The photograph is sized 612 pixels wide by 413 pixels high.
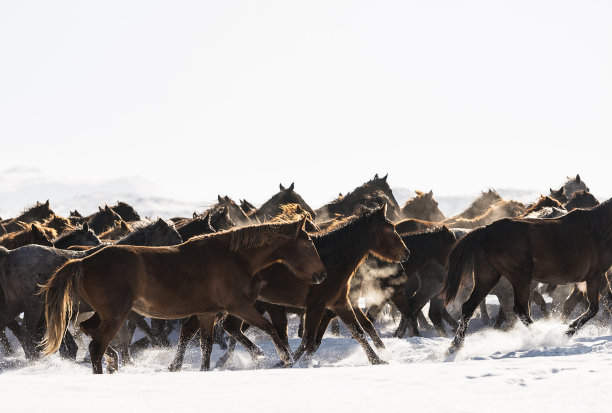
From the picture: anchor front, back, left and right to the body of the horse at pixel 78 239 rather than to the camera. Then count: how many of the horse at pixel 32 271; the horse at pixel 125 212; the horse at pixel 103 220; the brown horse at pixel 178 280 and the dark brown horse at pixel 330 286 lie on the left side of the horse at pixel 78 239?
2

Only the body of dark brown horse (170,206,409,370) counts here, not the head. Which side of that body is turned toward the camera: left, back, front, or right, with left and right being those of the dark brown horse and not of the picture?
right

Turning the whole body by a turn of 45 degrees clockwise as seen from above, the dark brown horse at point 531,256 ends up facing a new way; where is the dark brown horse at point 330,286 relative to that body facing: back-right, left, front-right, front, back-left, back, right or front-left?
right

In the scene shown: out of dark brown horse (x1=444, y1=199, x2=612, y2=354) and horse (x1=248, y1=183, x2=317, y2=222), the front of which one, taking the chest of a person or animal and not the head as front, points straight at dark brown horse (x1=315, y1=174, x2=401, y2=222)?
the horse

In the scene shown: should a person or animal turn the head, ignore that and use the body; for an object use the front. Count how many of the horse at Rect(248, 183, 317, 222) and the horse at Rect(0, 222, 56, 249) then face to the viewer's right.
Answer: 2

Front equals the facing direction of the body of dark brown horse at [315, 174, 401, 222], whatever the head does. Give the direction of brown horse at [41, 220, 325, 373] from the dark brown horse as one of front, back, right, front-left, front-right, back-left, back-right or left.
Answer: right

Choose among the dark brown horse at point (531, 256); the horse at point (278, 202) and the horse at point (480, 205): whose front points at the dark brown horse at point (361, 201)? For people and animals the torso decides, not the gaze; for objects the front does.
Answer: the horse at point (278, 202)

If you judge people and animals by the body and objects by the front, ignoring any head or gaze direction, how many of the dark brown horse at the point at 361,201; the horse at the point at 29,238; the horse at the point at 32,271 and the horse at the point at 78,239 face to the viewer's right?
4

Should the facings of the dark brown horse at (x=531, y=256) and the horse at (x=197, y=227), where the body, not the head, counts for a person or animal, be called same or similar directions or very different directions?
same or similar directions

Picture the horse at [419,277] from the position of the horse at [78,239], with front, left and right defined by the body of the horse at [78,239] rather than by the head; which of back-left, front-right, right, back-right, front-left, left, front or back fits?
front

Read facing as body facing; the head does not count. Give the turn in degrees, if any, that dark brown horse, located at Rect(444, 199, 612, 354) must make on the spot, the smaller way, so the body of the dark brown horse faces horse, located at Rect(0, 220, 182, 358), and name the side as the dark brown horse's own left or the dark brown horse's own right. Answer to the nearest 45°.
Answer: approximately 180°

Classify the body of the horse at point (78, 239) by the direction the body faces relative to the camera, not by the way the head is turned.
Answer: to the viewer's right

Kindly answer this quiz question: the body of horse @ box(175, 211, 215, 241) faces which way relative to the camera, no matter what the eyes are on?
to the viewer's right

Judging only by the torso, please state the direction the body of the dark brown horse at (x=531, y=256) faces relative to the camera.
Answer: to the viewer's right

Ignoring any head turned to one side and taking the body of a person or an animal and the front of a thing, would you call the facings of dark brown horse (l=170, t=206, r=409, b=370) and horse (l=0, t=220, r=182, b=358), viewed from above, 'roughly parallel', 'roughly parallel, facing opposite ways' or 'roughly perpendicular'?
roughly parallel

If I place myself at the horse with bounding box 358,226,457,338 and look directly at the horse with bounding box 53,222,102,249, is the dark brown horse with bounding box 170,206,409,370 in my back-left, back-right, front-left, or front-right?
front-left

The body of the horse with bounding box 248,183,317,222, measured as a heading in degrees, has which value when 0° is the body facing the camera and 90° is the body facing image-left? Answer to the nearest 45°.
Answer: approximately 270°

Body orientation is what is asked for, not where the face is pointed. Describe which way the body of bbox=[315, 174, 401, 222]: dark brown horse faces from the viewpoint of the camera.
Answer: to the viewer's right

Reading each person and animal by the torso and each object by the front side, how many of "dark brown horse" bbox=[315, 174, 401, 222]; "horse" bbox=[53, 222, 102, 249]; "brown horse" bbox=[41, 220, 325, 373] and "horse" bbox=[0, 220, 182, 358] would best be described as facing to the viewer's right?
4

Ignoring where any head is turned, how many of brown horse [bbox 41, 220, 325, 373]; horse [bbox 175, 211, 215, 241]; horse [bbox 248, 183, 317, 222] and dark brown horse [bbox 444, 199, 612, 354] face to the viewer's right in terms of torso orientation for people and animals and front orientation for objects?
4

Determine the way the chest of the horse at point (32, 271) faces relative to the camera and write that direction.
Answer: to the viewer's right

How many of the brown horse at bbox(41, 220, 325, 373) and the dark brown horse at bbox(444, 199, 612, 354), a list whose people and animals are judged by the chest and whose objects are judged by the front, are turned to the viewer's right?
2
